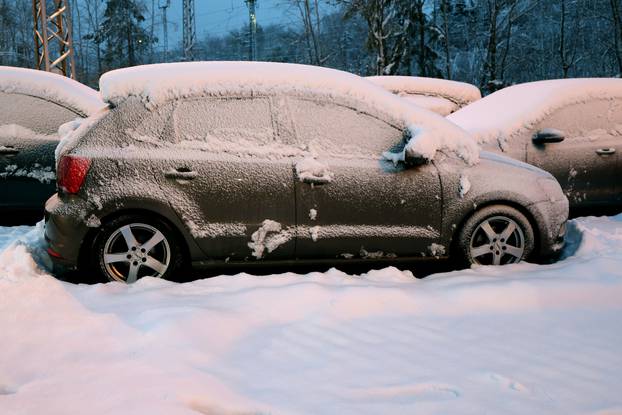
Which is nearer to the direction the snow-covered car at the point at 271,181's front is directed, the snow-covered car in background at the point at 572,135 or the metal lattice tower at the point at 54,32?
the snow-covered car in background

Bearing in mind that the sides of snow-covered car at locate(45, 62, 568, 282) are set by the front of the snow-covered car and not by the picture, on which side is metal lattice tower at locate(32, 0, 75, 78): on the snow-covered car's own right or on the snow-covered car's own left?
on the snow-covered car's own left

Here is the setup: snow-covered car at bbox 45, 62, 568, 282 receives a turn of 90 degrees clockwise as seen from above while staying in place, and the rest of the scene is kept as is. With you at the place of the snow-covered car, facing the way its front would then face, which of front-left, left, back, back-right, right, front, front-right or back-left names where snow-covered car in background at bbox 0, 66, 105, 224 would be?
back-right

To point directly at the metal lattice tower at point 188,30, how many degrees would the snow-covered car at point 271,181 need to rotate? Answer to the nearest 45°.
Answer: approximately 90° to its left

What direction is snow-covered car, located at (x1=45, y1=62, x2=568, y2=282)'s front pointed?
to the viewer's right

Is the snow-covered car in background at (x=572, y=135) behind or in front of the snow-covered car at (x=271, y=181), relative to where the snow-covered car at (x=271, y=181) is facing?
in front
